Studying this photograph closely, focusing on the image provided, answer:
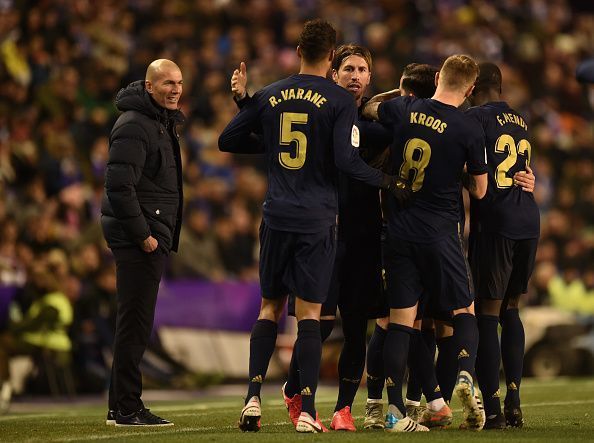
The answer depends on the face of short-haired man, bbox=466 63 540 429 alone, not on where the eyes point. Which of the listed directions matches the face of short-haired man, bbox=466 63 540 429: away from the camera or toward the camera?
away from the camera

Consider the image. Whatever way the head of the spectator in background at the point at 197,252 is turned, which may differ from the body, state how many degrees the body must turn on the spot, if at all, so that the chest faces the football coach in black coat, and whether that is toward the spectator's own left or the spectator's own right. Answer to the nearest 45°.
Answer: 0° — they already face them

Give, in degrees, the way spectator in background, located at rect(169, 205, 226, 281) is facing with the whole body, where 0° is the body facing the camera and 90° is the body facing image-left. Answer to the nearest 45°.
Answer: approximately 0°

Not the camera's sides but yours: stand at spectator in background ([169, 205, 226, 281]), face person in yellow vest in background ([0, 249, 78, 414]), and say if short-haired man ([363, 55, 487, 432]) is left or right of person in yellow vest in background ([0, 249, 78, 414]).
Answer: left

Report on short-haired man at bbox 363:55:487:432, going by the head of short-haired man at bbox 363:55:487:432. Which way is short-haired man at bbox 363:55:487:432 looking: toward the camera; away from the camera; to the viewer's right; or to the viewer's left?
away from the camera

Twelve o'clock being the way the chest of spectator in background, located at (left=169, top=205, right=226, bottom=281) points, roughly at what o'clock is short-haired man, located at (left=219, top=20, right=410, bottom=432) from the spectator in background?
The short-haired man is roughly at 12 o'clock from the spectator in background.

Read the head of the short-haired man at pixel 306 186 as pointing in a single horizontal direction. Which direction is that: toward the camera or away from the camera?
away from the camera

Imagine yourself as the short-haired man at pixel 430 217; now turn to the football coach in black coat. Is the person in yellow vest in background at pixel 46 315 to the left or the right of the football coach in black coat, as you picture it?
right
